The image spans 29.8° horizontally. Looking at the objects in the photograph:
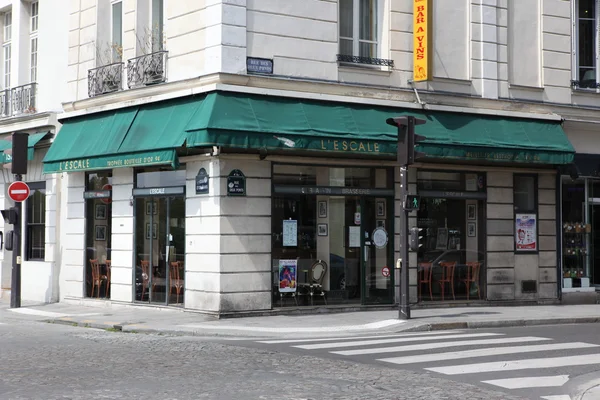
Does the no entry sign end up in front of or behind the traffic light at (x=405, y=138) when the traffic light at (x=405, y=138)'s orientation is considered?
behind

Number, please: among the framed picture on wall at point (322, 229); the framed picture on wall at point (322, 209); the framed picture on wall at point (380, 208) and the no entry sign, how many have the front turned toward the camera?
4

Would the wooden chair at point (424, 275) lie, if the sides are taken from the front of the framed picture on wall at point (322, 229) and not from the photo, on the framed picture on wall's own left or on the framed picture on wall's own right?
on the framed picture on wall's own left

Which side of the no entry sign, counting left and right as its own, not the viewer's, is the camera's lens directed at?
front

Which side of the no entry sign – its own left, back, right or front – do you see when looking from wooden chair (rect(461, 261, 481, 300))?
left

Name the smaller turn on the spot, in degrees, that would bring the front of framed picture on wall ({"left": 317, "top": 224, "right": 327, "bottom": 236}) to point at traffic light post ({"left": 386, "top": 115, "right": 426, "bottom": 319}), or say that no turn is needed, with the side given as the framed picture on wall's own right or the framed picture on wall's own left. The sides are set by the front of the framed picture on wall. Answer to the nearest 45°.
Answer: approximately 45° to the framed picture on wall's own left

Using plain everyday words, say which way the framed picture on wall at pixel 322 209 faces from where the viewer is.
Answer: facing the viewer

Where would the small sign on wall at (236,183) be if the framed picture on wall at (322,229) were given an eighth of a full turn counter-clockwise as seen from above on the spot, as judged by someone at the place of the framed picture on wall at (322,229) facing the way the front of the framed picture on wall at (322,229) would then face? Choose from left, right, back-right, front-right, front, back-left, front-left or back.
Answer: right
